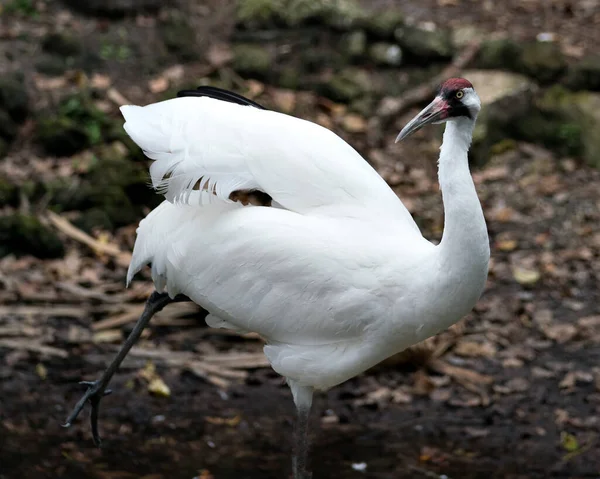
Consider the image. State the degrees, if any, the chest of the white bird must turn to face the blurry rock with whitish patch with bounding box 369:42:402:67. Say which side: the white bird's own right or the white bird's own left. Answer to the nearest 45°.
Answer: approximately 90° to the white bird's own left

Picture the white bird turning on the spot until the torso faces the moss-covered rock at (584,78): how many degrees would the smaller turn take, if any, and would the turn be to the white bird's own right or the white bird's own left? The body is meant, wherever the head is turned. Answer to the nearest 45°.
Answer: approximately 45° to the white bird's own left

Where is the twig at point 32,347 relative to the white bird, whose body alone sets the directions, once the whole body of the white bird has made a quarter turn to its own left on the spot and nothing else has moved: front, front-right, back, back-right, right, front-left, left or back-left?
front-left

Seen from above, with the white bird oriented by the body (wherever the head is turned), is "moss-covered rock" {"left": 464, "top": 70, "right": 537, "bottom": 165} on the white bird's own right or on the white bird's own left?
on the white bird's own left

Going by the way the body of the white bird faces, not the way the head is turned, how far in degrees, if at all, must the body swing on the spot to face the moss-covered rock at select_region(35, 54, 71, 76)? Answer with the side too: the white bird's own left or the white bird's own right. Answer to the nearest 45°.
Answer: approximately 135° to the white bird's own left

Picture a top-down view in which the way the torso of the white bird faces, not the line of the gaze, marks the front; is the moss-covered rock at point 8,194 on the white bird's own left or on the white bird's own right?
on the white bird's own left

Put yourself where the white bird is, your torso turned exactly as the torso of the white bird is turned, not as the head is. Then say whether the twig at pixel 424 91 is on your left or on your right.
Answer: on your left

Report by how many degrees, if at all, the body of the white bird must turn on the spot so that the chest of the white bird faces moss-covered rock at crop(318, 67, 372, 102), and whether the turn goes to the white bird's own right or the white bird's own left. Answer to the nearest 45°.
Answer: approximately 90° to the white bird's own left

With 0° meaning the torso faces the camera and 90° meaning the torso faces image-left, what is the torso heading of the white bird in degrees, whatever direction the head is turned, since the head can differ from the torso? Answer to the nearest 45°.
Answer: approximately 270°

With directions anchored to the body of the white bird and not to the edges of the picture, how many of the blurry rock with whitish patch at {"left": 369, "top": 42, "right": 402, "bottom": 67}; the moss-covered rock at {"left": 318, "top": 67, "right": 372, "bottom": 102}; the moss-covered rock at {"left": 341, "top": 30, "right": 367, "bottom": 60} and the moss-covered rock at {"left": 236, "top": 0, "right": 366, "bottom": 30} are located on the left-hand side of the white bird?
4

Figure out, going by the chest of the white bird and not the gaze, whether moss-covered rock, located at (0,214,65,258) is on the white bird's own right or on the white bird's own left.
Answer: on the white bird's own left

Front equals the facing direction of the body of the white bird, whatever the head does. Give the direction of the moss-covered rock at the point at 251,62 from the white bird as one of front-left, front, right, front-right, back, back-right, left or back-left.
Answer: left

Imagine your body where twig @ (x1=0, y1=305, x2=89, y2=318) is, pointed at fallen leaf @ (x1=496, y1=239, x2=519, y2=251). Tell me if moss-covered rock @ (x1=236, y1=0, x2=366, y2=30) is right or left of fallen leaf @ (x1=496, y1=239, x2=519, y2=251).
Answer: left
